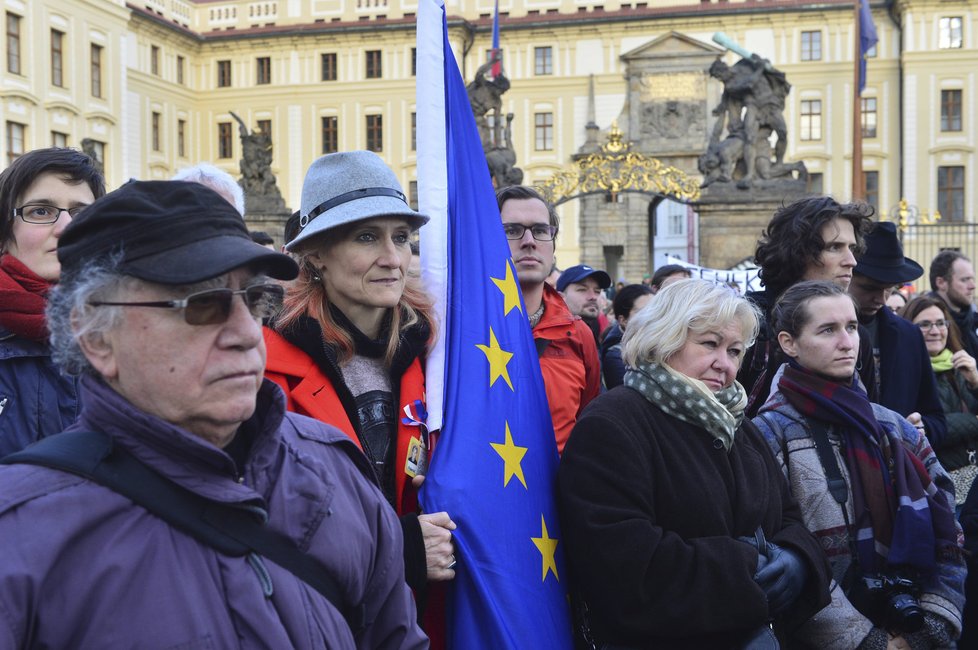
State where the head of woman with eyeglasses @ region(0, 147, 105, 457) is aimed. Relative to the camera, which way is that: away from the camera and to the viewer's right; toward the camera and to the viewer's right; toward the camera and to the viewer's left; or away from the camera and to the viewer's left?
toward the camera and to the viewer's right

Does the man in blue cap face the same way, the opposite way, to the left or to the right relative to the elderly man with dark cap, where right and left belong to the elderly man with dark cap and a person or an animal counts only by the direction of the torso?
the same way

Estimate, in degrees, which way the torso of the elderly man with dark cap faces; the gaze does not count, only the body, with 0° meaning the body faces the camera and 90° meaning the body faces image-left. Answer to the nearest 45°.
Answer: approximately 315°

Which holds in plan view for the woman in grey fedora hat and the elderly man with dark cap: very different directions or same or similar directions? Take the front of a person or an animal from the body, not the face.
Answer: same or similar directions

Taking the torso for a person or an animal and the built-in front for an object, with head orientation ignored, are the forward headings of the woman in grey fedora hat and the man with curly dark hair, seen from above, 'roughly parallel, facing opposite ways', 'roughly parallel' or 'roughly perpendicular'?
roughly parallel

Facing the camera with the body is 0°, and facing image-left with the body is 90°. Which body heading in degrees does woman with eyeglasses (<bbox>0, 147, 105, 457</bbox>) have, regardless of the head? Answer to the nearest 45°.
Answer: approximately 315°

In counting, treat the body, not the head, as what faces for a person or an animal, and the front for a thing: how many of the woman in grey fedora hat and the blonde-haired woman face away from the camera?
0

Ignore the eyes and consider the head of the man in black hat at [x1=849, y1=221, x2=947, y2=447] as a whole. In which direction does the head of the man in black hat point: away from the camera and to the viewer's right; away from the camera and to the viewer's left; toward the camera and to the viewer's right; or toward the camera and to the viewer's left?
toward the camera and to the viewer's left

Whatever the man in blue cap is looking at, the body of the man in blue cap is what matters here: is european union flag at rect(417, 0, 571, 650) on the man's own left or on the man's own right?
on the man's own right

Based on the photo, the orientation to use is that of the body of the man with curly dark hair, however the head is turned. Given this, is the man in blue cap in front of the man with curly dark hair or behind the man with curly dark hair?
behind

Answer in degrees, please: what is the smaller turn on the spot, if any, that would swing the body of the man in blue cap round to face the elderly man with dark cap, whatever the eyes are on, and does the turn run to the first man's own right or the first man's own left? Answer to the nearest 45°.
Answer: approximately 45° to the first man's own right

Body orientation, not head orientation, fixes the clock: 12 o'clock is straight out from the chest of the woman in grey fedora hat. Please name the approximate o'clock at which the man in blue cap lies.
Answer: The man in blue cap is roughly at 8 o'clock from the woman in grey fedora hat.

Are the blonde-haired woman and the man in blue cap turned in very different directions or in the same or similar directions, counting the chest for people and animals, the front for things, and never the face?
same or similar directions

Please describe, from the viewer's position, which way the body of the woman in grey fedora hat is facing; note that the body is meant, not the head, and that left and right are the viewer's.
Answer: facing the viewer and to the right of the viewer

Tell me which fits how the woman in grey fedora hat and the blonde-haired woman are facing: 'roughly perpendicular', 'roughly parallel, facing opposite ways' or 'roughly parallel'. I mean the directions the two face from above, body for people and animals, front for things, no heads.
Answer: roughly parallel

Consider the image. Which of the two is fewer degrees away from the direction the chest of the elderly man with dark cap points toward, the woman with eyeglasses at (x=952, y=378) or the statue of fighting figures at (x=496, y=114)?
the woman with eyeglasses

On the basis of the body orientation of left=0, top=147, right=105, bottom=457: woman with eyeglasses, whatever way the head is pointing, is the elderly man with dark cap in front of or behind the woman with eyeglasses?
in front

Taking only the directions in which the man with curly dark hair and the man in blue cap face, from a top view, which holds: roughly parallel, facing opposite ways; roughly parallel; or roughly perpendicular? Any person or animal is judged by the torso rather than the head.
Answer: roughly parallel

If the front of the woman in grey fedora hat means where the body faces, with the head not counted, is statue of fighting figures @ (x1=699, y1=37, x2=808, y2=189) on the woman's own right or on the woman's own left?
on the woman's own left
